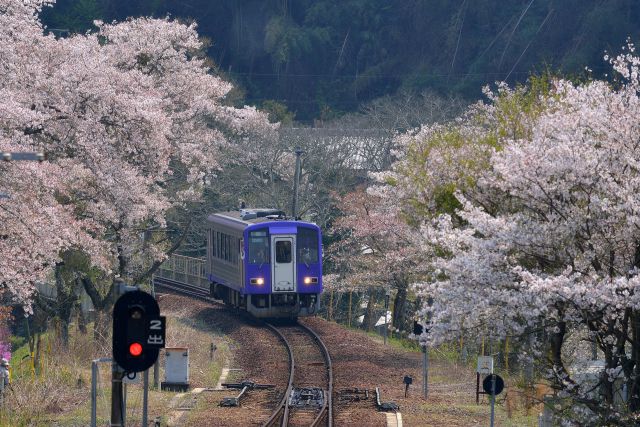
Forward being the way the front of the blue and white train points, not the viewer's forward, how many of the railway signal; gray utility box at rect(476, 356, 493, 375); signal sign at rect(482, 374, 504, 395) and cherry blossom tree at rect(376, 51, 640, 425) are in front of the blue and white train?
4

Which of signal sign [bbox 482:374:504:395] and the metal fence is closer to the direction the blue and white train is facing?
the signal sign

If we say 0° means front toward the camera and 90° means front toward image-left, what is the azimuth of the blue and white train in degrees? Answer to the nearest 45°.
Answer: approximately 0°

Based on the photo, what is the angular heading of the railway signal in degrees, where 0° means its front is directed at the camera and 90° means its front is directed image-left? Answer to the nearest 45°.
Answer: approximately 0°

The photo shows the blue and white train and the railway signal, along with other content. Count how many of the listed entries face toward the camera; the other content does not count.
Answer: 2

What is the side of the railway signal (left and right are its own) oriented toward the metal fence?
back

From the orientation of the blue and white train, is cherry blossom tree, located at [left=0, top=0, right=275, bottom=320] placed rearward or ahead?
ahead

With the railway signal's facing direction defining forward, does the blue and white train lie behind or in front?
behind

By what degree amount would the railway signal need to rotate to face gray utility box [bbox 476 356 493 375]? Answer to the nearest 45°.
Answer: approximately 135° to its left

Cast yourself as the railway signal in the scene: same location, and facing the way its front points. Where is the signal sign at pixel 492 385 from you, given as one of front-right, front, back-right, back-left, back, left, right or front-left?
back-left

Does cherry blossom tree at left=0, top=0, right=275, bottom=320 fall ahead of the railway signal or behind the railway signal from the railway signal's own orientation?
behind
